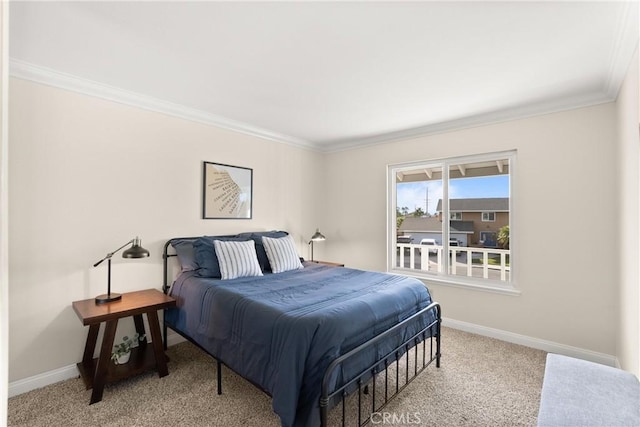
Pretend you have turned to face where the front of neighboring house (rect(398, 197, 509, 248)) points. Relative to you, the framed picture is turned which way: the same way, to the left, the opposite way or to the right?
to the left

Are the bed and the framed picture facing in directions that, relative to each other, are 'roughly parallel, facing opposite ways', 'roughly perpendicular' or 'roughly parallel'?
roughly parallel

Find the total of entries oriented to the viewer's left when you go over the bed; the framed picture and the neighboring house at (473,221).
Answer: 0

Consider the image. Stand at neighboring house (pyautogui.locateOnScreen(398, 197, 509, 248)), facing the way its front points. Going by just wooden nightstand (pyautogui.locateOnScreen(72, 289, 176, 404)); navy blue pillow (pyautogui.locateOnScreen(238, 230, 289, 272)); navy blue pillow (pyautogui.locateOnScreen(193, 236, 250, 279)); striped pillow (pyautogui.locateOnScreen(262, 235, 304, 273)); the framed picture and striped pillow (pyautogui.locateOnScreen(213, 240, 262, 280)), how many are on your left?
0

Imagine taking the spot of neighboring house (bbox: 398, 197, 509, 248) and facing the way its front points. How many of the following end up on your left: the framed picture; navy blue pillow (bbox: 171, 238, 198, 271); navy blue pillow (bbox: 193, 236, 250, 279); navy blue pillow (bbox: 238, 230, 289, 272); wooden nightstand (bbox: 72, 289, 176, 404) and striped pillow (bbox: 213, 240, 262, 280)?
0

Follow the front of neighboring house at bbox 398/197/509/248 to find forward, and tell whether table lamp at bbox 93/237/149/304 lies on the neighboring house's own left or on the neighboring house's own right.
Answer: on the neighboring house's own right

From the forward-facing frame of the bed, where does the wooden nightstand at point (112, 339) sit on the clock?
The wooden nightstand is roughly at 5 o'clock from the bed.

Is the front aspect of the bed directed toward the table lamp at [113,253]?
no

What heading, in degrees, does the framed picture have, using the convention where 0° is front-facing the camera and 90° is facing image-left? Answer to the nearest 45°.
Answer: approximately 315°

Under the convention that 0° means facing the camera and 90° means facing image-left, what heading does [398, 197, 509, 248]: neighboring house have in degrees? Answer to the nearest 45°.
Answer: approximately 0°

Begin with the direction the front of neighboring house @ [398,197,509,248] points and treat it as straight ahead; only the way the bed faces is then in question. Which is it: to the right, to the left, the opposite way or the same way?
to the left

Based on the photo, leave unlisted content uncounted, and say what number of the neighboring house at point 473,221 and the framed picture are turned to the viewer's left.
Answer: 0

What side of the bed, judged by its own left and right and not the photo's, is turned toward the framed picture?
back

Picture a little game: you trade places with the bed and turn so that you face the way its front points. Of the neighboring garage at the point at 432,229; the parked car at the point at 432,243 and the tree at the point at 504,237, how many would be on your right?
0

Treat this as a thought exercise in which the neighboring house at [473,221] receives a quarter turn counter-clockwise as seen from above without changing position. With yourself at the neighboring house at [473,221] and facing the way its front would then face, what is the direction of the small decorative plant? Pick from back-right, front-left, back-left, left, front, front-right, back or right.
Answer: back-right
